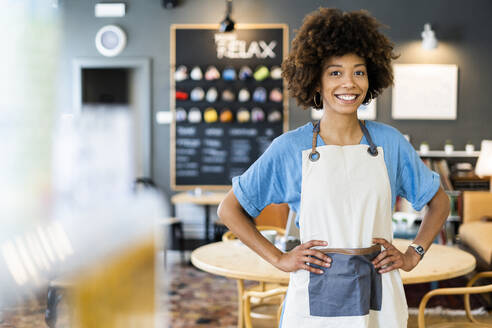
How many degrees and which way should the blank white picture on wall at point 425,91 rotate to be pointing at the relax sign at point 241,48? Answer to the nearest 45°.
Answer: approximately 90° to its right

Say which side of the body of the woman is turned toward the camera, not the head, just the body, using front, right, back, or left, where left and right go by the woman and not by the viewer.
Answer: front

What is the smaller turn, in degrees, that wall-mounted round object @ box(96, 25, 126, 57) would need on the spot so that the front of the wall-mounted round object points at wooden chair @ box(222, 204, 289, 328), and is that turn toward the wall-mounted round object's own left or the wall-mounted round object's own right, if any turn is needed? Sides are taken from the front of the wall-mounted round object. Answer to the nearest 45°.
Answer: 0° — it already faces it

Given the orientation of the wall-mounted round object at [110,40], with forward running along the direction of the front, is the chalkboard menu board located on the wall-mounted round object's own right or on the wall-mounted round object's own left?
on the wall-mounted round object's own left

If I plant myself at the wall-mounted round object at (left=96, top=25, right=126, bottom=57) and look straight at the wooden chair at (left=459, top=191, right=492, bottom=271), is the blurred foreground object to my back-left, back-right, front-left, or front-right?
front-right

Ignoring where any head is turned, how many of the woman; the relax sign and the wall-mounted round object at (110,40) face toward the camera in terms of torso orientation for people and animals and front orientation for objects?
3

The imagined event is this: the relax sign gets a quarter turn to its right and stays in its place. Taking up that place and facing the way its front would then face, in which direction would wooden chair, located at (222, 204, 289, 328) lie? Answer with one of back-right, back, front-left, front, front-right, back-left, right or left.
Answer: left

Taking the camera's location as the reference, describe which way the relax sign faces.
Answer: facing the viewer

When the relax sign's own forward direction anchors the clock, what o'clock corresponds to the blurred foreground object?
The blurred foreground object is roughly at 1 o'clock from the relax sign.

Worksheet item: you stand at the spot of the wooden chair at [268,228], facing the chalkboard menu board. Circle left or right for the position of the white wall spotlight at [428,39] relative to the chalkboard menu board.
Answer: right

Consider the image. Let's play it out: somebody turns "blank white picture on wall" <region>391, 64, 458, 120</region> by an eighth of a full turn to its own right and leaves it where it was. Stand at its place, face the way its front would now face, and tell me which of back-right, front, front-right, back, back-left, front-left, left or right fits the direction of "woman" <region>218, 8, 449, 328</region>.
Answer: front-left

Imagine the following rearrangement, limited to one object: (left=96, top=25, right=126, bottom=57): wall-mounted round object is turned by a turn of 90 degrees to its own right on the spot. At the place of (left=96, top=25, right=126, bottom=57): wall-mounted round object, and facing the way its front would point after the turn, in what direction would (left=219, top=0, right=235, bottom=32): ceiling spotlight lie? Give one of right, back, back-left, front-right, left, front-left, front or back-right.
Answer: back-left

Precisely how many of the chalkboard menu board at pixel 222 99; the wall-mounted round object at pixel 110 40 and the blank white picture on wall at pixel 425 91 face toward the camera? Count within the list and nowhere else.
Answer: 3
